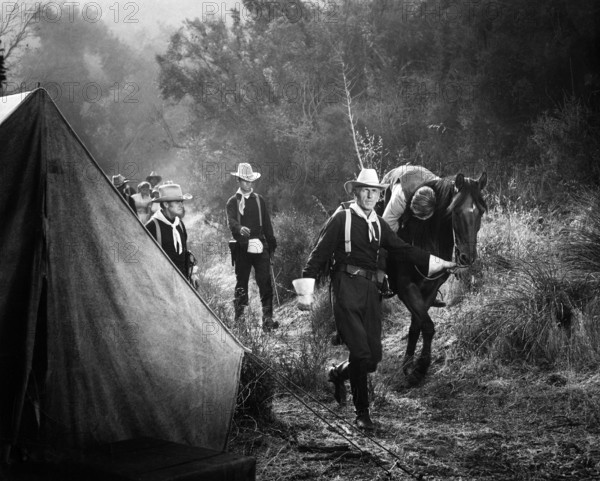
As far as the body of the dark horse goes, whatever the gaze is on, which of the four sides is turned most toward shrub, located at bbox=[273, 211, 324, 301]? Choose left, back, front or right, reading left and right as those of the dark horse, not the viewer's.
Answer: back

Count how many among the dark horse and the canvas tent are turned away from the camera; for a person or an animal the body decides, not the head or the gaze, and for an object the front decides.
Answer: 0

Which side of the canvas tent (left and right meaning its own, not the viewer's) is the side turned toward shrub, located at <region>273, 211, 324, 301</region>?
back

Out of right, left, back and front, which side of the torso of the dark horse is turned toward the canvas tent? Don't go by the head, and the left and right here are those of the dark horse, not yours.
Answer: right

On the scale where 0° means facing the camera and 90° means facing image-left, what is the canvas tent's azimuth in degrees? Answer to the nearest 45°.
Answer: approximately 0°

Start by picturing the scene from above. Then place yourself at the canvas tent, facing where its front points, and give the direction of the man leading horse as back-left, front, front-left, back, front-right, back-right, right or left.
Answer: back-left

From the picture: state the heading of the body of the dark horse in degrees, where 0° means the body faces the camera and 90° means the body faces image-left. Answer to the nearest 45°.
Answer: approximately 315°

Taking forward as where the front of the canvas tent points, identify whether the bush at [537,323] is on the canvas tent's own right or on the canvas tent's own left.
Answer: on the canvas tent's own left

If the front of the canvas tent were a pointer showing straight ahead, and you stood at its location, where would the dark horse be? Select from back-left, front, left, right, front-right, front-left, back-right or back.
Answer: back-left
